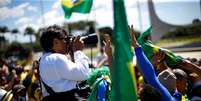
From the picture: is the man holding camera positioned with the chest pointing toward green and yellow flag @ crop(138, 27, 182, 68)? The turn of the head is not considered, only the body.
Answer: yes

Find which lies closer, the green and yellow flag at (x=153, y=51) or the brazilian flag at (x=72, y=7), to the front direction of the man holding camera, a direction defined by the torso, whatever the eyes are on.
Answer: the green and yellow flag

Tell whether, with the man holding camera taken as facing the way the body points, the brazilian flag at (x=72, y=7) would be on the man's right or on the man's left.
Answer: on the man's left

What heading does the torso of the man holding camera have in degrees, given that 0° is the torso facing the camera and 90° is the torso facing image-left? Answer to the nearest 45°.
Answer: approximately 270°

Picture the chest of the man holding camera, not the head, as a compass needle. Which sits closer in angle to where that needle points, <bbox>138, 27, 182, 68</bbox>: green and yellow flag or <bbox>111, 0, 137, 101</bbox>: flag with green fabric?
the green and yellow flag

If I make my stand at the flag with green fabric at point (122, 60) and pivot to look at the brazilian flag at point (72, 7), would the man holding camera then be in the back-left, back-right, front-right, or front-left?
front-left
